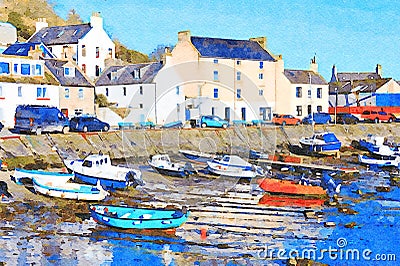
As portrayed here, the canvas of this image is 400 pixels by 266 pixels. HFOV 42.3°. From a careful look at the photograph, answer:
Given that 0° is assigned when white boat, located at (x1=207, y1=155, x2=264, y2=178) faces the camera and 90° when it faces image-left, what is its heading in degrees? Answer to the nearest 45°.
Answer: approximately 90°

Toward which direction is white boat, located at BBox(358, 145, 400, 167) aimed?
to the viewer's left
